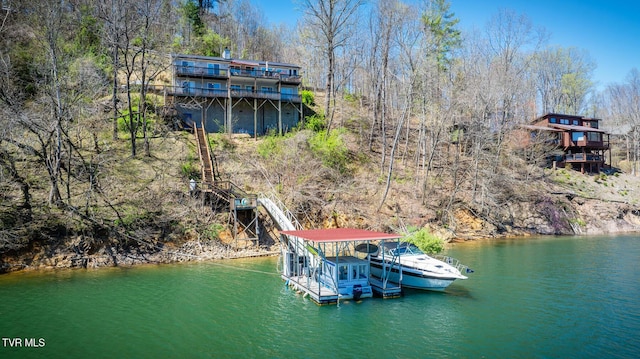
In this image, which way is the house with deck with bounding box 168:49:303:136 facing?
toward the camera

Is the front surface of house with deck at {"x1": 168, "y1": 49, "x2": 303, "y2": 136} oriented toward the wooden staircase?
yes

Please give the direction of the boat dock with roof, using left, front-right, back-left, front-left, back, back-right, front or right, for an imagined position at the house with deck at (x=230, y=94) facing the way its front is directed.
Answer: front

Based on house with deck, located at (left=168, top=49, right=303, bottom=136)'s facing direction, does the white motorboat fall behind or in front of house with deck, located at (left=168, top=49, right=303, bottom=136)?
in front
